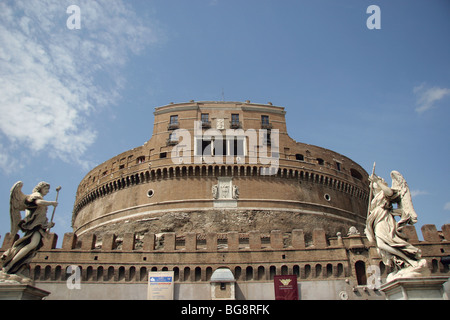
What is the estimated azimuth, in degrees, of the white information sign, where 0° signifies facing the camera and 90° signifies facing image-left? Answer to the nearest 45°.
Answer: approximately 0°

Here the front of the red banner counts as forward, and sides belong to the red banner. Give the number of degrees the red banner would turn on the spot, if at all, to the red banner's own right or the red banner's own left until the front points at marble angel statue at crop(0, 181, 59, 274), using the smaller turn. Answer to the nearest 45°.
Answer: approximately 45° to the red banner's own right

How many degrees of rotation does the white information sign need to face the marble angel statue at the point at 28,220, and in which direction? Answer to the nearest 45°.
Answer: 0° — it already faces it

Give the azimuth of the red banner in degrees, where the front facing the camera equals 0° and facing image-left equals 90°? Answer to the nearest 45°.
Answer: approximately 0°

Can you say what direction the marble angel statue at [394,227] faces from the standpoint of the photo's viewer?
facing to the left of the viewer

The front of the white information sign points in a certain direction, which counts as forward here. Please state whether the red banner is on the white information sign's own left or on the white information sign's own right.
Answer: on the white information sign's own left
